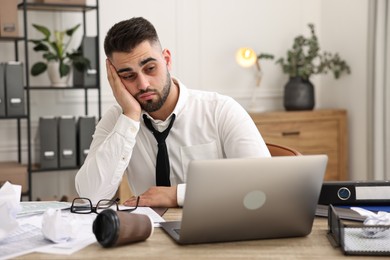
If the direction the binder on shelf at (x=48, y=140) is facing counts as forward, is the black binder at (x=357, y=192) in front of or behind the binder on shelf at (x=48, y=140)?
in front

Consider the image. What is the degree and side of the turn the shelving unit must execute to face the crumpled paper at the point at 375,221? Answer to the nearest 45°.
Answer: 0° — it already faces it

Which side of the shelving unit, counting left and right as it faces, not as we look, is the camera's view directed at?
front

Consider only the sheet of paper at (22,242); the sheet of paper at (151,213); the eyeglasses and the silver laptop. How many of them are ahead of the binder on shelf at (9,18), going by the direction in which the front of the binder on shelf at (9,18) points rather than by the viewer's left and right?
4

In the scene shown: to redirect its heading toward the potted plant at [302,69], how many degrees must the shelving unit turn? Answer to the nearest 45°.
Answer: approximately 90° to its left

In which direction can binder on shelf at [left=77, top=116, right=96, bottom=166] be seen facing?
toward the camera

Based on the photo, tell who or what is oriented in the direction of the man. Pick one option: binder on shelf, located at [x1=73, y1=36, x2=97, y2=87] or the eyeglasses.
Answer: the binder on shelf

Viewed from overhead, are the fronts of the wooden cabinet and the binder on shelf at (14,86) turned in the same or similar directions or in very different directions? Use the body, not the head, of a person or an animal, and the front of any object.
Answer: same or similar directions

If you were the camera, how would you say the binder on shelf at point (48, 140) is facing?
facing the viewer

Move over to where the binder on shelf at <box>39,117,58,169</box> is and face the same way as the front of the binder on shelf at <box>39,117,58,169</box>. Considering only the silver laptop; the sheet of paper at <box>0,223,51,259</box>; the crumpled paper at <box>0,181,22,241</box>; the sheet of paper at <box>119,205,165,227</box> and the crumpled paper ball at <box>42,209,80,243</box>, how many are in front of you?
5

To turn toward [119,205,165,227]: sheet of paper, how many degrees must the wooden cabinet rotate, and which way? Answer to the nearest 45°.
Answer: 0° — it already faces it
